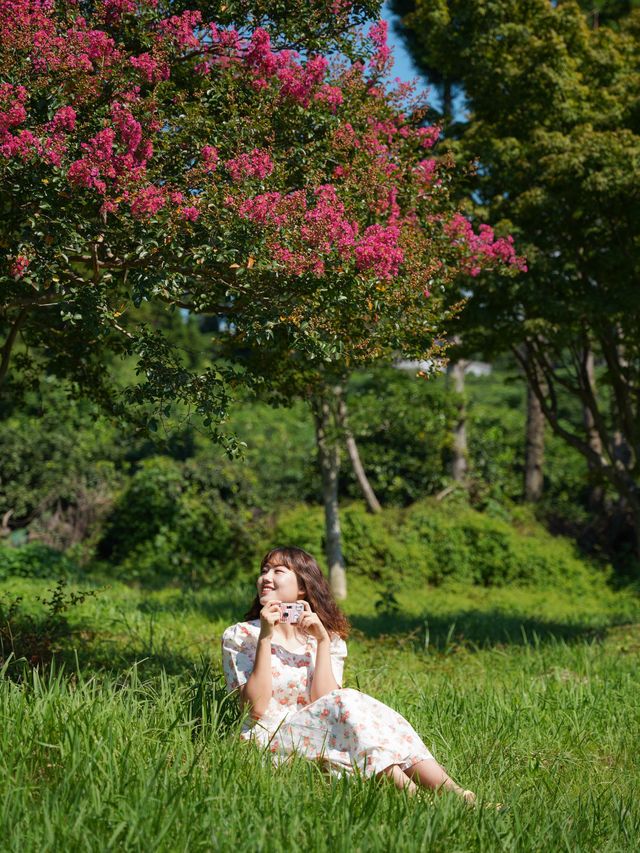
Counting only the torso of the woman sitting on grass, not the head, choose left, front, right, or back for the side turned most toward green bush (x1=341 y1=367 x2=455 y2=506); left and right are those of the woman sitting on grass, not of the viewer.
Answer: back

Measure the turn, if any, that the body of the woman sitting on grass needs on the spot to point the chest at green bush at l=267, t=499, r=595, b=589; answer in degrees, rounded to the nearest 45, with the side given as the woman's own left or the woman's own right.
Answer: approximately 180°

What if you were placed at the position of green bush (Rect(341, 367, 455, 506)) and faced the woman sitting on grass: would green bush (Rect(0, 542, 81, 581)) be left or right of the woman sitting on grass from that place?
right

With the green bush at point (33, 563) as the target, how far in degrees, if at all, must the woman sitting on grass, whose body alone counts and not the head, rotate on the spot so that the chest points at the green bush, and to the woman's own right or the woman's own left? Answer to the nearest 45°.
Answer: approximately 135° to the woman's own right

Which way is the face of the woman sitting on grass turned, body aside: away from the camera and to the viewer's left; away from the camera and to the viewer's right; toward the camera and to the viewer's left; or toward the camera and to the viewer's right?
toward the camera and to the viewer's left

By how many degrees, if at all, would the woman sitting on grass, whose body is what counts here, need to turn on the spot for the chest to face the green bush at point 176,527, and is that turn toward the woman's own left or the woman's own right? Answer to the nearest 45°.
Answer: approximately 180°

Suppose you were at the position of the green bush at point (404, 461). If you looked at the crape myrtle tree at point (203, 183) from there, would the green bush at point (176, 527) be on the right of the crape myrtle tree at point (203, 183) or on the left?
right

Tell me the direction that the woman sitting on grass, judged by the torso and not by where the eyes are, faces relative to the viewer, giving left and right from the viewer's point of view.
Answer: facing the viewer
